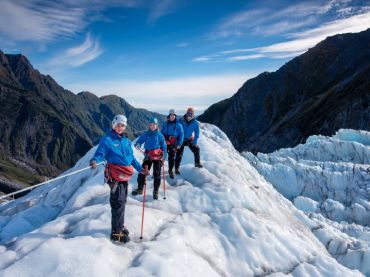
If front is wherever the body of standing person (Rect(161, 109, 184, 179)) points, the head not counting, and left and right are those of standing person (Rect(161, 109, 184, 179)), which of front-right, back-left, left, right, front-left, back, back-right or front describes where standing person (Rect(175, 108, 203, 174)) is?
back-left

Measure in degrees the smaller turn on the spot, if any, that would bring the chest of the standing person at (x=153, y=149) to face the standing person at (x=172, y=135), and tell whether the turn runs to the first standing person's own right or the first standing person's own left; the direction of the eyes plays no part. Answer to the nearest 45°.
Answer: approximately 135° to the first standing person's own left

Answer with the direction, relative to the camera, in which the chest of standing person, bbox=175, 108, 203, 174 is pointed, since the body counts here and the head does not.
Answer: toward the camera

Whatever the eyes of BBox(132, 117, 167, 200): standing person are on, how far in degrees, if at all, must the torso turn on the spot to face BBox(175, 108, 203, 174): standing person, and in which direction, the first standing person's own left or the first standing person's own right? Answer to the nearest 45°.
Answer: approximately 135° to the first standing person's own left

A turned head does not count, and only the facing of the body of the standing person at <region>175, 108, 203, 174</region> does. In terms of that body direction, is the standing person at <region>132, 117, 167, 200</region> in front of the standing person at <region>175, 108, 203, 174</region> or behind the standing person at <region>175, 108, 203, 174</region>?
in front

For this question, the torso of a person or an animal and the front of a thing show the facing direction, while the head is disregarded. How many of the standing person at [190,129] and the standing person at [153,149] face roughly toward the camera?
2

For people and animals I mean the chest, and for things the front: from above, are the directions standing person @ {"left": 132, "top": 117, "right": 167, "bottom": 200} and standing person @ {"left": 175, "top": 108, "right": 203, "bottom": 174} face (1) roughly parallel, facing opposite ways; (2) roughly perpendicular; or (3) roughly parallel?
roughly parallel

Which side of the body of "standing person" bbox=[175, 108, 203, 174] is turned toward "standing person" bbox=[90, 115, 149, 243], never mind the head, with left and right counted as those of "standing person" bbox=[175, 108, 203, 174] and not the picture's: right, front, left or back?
front

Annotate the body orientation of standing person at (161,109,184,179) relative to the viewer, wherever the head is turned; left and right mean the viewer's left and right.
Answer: facing the viewer

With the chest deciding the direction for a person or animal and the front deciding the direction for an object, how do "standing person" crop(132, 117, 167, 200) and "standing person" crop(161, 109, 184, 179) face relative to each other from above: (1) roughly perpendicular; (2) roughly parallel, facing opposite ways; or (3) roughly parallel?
roughly parallel

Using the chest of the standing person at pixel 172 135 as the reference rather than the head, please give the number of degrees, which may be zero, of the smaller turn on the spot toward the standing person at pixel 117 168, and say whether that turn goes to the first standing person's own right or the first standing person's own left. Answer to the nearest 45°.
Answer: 0° — they already face them

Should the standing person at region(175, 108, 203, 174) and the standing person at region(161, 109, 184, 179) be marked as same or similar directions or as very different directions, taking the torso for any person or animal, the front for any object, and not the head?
same or similar directions
